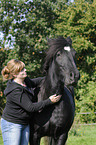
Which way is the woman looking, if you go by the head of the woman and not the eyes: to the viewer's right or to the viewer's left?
to the viewer's right

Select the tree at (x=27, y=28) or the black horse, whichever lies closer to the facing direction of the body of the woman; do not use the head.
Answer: the black horse

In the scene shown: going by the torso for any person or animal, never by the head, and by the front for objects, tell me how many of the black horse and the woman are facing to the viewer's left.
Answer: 0

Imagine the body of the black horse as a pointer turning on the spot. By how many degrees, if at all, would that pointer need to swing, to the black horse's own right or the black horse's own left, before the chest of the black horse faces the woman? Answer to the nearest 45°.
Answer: approximately 90° to the black horse's own right

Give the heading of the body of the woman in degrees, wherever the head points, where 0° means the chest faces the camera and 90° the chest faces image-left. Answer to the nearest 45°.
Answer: approximately 270°

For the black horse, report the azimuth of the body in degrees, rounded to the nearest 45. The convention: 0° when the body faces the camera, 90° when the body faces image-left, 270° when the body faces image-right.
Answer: approximately 315°

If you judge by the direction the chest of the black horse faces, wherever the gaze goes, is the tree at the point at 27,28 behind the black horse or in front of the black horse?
behind

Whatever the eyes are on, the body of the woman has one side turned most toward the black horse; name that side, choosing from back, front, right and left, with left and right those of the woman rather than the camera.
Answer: front

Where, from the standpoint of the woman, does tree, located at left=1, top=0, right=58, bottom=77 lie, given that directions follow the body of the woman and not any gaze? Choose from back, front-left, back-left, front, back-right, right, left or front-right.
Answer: left
